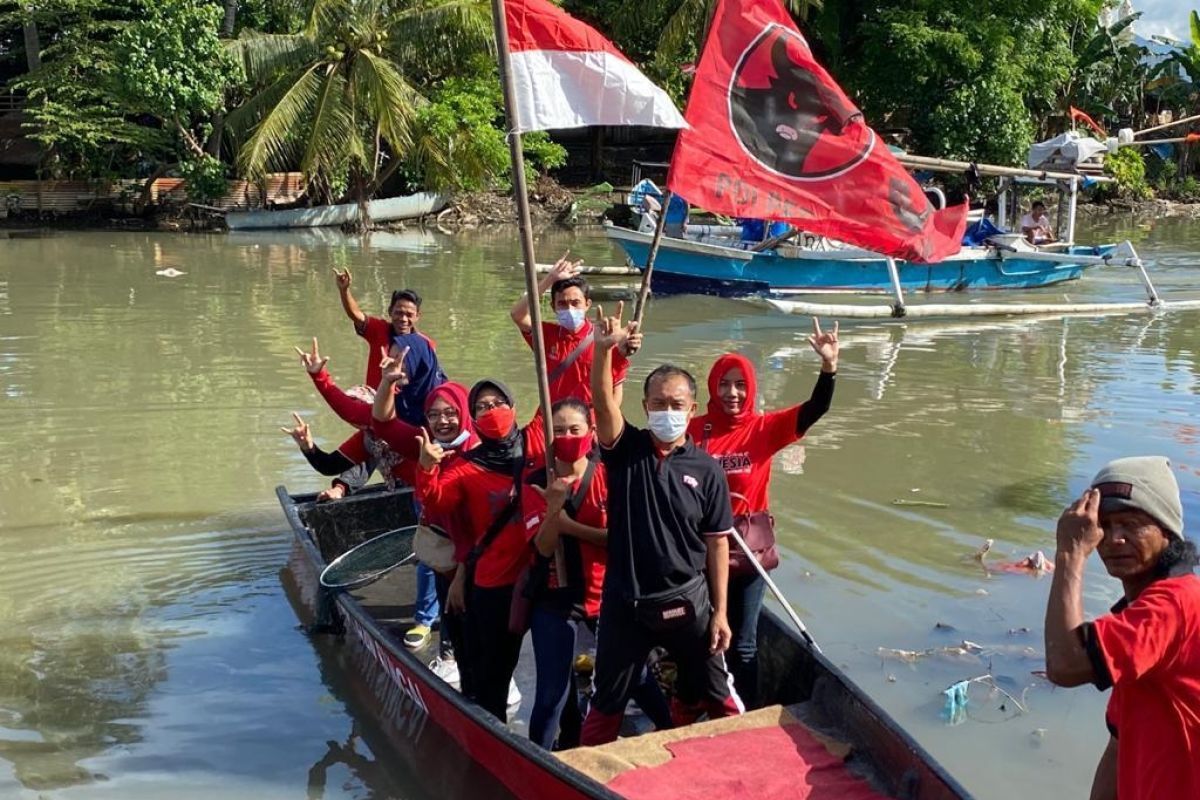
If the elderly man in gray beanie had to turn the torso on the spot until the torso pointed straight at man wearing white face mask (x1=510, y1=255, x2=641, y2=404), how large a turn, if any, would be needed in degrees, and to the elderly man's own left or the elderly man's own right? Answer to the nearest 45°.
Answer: approximately 90° to the elderly man's own right

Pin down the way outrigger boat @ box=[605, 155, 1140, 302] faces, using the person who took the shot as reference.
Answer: facing to the left of the viewer

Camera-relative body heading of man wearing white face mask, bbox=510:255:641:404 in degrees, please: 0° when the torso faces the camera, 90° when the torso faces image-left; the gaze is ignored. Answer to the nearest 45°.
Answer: approximately 0°

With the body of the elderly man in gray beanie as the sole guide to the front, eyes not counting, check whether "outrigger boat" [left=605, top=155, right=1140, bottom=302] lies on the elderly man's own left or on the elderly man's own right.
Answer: on the elderly man's own right

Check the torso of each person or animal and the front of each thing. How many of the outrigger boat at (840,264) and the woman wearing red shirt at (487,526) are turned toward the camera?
1

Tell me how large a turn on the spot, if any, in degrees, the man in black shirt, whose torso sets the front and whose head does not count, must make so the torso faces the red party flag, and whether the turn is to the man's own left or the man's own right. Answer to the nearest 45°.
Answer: approximately 180°

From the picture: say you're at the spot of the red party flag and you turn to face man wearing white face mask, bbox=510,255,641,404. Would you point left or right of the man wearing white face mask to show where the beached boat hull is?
right

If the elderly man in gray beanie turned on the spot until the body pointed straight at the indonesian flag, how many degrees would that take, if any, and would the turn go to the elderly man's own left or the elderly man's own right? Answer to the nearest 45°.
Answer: approximately 90° to the elderly man's own right

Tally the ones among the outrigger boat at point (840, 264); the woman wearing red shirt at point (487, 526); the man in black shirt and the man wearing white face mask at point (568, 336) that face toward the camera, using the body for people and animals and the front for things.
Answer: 3

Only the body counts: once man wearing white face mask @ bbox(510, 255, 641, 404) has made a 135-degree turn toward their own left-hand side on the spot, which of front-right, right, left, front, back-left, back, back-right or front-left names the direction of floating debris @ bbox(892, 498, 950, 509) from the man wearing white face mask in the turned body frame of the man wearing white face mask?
front
